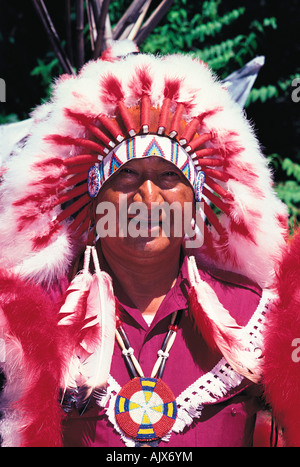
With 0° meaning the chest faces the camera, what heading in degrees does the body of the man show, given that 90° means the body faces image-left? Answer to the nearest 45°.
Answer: approximately 0°
